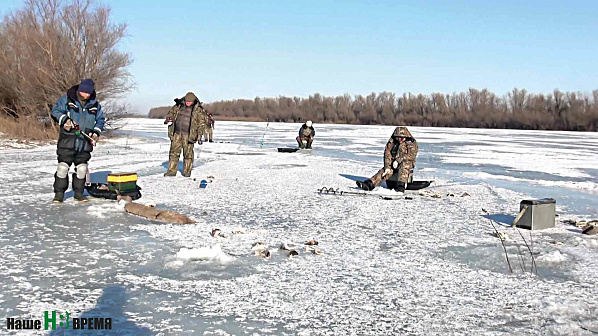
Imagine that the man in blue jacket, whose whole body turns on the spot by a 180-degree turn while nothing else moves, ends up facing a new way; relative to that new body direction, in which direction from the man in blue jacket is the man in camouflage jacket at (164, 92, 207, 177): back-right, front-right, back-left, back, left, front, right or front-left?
front-right

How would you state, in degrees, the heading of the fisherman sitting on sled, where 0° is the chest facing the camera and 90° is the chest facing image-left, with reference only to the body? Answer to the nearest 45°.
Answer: approximately 45°

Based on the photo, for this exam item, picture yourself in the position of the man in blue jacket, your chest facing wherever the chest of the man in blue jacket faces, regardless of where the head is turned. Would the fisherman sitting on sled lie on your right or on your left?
on your left

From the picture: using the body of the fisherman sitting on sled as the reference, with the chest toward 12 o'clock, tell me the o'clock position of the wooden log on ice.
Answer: The wooden log on ice is roughly at 12 o'clock from the fisherman sitting on sled.

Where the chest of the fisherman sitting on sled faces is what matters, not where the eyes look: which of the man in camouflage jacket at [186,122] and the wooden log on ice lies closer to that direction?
the wooden log on ice

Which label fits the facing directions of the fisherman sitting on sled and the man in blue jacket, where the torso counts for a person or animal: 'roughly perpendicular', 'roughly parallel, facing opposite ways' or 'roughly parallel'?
roughly perpendicular

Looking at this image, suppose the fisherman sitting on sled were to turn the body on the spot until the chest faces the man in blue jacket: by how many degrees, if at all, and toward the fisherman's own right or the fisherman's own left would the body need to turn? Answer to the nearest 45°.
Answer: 0° — they already face them

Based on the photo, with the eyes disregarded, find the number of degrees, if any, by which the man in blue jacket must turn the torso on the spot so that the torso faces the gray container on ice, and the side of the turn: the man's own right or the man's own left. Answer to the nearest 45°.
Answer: approximately 45° to the man's own left

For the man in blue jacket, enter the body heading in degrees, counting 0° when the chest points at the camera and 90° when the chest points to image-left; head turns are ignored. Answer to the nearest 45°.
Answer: approximately 0°

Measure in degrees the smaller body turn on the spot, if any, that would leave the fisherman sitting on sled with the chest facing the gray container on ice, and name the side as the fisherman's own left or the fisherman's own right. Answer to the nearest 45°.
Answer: approximately 90° to the fisherman's own left
